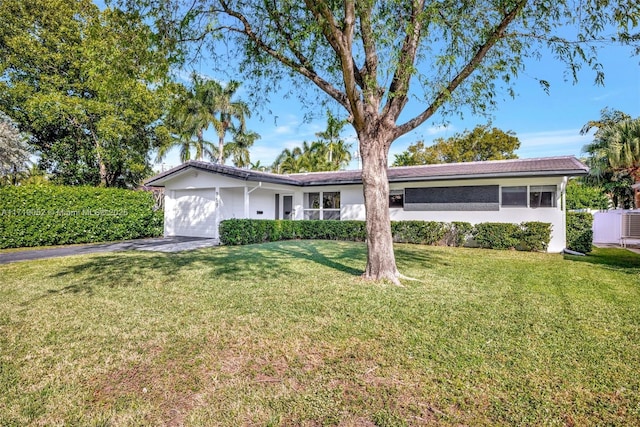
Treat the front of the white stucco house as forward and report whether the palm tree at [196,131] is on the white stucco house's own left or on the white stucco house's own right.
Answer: on the white stucco house's own right

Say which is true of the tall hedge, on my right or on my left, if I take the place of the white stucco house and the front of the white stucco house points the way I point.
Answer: on my right

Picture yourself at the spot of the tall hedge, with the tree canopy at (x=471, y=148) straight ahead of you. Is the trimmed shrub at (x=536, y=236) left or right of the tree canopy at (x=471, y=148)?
right

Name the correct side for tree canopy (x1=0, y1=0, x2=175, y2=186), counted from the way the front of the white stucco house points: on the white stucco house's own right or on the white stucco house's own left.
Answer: on the white stucco house's own right

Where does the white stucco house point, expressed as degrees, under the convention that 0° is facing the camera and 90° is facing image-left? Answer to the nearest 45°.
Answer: approximately 0°

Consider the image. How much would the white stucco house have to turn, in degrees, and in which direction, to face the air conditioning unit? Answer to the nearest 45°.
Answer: approximately 90° to its left

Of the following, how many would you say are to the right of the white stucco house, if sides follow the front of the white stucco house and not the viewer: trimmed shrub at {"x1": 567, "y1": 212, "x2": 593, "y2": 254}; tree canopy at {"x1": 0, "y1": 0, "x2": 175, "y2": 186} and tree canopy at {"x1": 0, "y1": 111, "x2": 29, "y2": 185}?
2

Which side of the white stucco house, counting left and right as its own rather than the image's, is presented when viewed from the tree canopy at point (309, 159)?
back

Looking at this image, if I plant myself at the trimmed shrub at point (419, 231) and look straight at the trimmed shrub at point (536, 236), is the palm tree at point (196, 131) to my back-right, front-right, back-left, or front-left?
back-left

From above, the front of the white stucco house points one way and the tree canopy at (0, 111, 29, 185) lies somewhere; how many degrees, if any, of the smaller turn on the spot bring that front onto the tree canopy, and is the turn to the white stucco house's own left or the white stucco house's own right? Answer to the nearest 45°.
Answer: approximately 90° to the white stucco house's own right

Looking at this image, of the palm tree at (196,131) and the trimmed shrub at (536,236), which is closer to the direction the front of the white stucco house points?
the trimmed shrub

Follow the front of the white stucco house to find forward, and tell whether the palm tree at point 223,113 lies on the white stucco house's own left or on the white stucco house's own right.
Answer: on the white stucco house's own right
